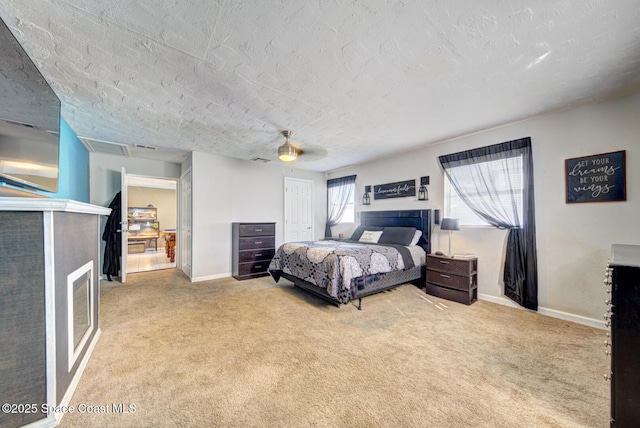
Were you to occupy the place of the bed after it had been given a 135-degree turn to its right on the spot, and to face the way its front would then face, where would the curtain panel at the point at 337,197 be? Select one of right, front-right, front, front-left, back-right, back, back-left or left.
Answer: front

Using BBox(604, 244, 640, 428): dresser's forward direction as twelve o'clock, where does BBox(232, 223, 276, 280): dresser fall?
BBox(232, 223, 276, 280): dresser is roughly at 12 o'clock from BBox(604, 244, 640, 428): dresser.

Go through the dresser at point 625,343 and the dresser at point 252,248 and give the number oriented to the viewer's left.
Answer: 1

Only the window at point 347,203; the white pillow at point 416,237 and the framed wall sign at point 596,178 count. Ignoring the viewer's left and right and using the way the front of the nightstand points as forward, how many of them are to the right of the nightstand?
2

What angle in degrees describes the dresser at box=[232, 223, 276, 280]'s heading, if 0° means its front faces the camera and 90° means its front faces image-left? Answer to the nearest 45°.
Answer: approximately 315°

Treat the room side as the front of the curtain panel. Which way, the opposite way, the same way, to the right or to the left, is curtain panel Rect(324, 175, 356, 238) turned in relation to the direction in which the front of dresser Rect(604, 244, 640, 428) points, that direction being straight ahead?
to the left

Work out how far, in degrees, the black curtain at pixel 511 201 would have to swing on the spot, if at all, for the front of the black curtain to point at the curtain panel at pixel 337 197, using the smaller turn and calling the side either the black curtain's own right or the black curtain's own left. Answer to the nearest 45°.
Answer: approximately 45° to the black curtain's own right

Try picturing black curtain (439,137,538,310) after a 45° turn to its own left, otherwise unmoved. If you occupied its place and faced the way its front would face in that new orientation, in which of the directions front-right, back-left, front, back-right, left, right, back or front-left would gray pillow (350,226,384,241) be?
right

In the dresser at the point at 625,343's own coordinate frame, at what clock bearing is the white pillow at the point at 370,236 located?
The white pillow is roughly at 1 o'clock from the dresser.

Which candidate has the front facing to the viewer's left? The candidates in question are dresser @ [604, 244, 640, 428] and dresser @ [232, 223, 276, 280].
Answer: dresser @ [604, 244, 640, 428]

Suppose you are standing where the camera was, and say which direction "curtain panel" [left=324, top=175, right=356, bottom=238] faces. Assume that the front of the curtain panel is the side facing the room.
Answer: facing the viewer and to the left of the viewer

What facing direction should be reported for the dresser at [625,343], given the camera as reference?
facing to the left of the viewer

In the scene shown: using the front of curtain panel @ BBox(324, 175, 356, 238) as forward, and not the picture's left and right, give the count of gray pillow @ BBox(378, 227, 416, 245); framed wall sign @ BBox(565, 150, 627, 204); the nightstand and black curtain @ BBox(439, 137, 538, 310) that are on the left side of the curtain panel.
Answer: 4
